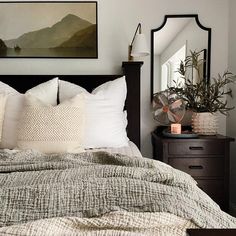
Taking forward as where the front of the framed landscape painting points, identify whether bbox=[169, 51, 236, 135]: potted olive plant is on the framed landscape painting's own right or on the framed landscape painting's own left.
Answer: on the framed landscape painting's own left

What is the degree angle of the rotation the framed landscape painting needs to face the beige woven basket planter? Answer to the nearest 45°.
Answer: approximately 45° to its left

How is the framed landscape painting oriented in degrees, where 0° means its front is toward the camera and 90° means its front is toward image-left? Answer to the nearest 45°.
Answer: approximately 0°

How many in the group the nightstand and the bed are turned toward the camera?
2

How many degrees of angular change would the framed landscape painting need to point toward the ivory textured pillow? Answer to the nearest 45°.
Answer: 0° — it already faces it

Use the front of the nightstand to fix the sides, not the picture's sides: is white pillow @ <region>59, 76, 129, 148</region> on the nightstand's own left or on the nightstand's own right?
on the nightstand's own right

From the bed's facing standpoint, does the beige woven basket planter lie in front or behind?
behind

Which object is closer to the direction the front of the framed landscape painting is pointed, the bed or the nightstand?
the bed

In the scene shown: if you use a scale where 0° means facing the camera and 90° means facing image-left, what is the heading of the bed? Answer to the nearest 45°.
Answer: approximately 0°
